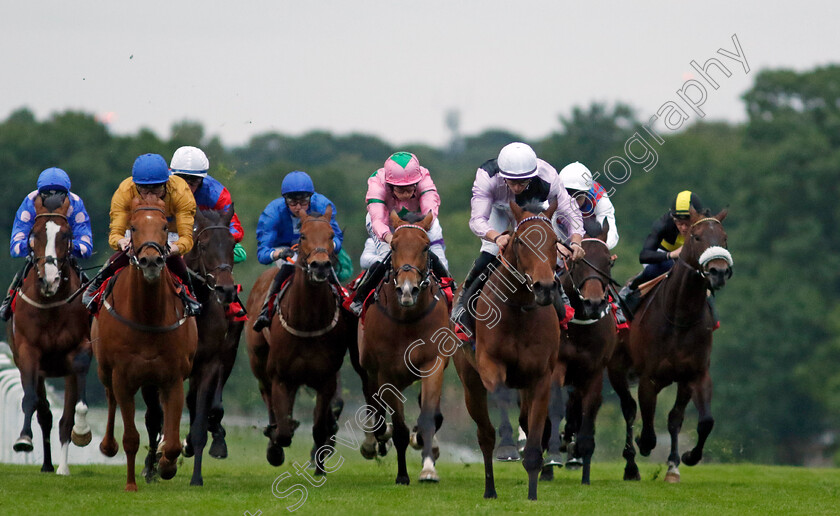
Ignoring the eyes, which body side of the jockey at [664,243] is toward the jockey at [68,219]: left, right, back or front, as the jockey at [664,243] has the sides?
right

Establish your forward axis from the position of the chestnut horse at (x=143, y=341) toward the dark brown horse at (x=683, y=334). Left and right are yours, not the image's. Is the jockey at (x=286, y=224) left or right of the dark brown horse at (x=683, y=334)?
left

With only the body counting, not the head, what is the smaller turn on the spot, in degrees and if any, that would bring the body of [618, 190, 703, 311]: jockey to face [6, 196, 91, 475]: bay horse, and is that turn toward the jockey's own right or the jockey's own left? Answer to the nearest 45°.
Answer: approximately 135° to the jockey's own right

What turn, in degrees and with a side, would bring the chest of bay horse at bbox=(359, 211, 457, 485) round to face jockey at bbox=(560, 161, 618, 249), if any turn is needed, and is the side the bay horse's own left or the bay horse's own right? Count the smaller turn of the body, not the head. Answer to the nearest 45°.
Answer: approximately 135° to the bay horse's own left

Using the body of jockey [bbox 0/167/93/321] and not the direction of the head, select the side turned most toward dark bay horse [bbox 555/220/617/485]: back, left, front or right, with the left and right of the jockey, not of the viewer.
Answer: left

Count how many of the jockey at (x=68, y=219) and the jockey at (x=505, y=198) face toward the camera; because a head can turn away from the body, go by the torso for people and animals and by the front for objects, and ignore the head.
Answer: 2

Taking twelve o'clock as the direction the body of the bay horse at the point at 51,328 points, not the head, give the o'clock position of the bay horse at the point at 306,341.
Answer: the bay horse at the point at 306,341 is roughly at 10 o'clock from the bay horse at the point at 51,328.

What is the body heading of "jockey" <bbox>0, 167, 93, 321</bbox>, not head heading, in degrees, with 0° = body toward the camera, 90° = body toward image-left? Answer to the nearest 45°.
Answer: approximately 0°
